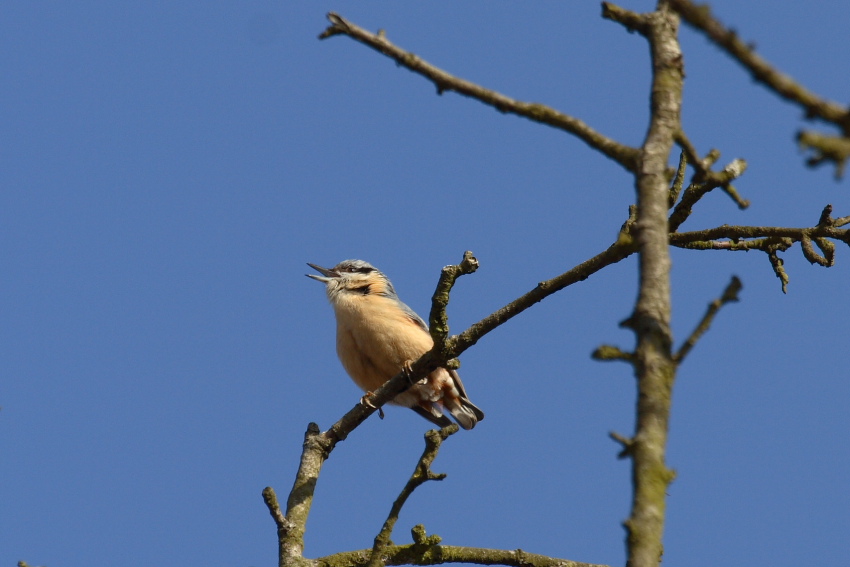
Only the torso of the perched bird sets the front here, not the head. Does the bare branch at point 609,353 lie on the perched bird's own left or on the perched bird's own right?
on the perched bird's own left

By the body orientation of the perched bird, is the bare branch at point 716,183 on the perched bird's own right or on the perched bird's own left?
on the perched bird's own left

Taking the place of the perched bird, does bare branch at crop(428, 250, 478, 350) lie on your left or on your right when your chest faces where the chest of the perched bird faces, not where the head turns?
on your left
